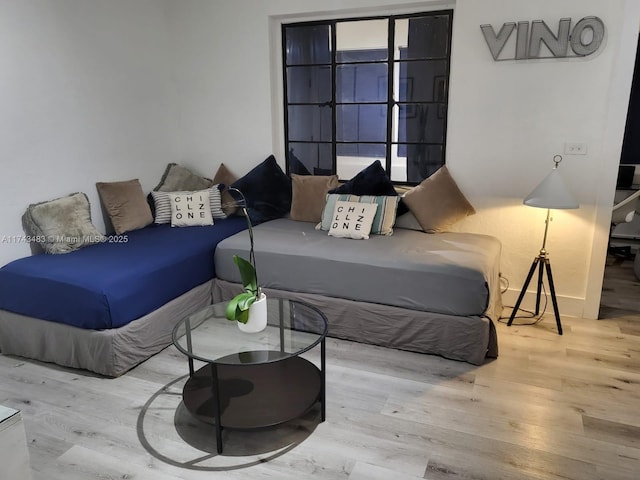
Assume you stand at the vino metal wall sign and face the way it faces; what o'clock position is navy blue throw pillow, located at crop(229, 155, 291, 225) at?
The navy blue throw pillow is roughly at 3 o'clock from the vino metal wall sign.

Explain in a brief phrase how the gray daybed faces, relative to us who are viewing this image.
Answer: facing the viewer and to the left of the viewer

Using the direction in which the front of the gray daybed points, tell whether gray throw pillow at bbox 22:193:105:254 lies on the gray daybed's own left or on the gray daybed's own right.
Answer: on the gray daybed's own right

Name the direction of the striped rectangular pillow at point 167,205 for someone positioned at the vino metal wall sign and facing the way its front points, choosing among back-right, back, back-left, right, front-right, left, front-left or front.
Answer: right

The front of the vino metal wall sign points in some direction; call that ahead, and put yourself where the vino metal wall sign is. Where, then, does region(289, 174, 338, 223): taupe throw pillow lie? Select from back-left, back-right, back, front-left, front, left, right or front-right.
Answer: right

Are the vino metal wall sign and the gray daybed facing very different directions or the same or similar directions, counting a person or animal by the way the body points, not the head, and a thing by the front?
same or similar directions

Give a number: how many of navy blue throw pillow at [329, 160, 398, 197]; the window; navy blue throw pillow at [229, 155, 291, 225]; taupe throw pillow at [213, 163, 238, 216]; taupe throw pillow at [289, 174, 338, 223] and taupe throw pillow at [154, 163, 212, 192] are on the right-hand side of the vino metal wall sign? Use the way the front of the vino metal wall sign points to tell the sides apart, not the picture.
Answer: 6

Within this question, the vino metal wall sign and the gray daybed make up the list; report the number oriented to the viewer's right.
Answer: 0

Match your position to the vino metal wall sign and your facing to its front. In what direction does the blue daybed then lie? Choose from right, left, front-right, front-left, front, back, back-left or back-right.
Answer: front-right

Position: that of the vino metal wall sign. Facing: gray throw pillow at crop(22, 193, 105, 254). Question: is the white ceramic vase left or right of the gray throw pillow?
left

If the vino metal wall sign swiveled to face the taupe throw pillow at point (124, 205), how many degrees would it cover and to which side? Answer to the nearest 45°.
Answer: approximately 90° to its right

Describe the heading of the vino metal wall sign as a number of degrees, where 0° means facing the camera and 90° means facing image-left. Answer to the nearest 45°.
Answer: approximately 0°
